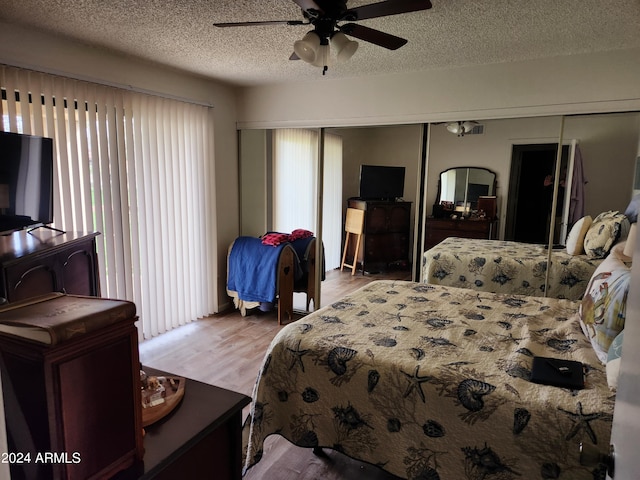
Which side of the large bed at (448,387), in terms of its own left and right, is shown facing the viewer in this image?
left

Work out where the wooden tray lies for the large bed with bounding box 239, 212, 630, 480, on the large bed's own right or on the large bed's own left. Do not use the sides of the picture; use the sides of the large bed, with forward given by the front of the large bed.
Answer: on the large bed's own left

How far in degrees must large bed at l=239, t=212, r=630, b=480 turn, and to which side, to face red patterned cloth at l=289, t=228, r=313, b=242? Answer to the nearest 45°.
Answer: approximately 45° to its right
